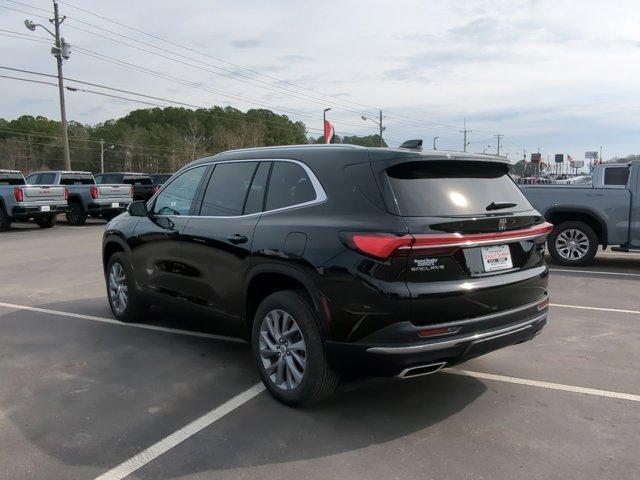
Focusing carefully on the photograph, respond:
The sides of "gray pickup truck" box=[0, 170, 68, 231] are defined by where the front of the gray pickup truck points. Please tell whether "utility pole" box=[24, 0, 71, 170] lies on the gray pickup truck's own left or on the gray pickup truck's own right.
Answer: on the gray pickup truck's own right

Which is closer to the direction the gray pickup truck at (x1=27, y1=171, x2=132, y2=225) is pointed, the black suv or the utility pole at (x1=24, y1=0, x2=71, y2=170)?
the utility pole

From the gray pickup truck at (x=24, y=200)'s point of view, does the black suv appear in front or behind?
behind

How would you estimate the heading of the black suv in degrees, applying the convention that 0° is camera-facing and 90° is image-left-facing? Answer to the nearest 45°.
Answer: approximately 135°

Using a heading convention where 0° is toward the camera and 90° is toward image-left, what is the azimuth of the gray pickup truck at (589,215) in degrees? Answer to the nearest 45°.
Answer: approximately 270°

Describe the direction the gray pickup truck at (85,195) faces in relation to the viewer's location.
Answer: facing away from the viewer and to the left of the viewer

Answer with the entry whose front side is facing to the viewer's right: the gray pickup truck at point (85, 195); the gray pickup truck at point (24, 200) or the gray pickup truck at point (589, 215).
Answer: the gray pickup truck at point (589, 215)

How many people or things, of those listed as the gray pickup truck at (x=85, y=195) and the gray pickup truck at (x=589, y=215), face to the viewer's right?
1

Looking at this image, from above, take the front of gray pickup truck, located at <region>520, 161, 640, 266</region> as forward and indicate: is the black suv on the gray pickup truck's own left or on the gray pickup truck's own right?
on the gray pickup truck's own right

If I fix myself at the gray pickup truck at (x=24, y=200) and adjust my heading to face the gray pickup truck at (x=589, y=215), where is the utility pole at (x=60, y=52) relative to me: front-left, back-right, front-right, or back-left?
back-left
